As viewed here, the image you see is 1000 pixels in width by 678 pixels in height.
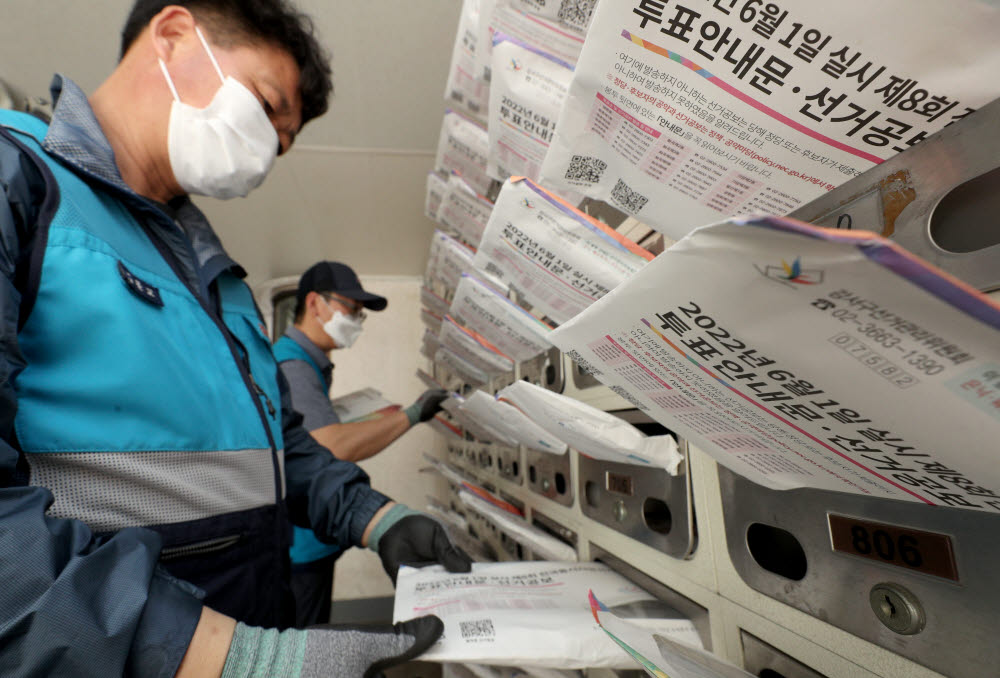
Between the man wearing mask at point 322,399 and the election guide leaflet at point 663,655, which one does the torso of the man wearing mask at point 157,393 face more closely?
the election guide leaflet

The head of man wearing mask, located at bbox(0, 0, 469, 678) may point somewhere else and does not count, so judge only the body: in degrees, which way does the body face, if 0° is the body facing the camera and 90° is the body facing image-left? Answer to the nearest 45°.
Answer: approximately 315°

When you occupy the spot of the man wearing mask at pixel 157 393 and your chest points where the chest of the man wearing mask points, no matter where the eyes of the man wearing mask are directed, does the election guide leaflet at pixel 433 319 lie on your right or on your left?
on your left

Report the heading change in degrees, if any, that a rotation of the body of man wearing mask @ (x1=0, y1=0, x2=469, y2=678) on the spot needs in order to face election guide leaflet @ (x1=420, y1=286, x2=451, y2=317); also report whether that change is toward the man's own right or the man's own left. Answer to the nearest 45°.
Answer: approximately 90° to the man's own left

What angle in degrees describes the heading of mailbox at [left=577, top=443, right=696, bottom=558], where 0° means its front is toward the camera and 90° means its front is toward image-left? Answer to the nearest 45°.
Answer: approximately 45°

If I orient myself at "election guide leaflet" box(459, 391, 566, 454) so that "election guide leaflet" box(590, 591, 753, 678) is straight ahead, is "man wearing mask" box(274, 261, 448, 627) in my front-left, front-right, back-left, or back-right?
back-right

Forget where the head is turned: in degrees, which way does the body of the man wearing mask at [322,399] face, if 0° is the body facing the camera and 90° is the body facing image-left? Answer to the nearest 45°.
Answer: approximately 270°

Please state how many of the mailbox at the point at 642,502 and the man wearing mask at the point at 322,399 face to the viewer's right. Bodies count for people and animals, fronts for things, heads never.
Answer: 1
